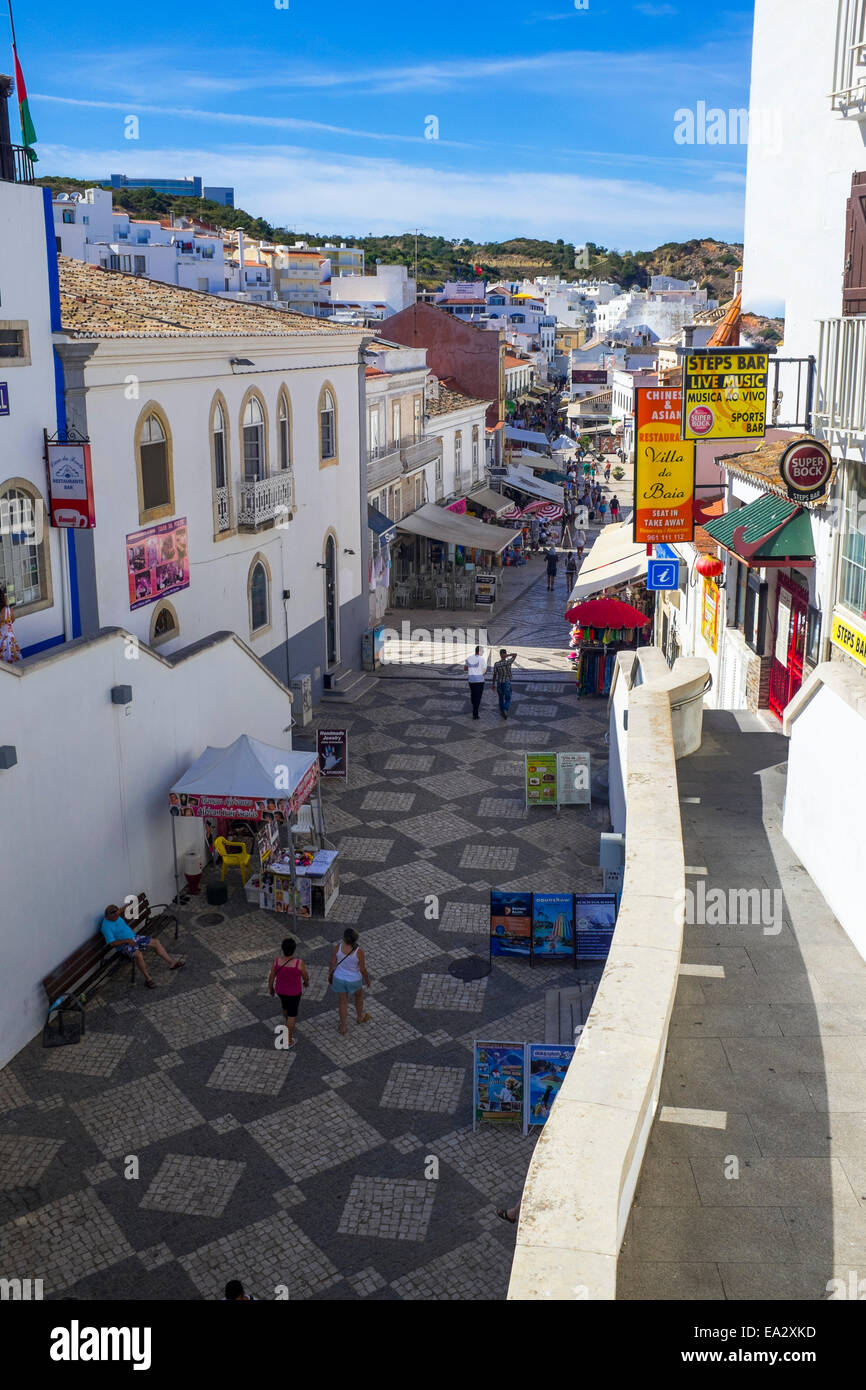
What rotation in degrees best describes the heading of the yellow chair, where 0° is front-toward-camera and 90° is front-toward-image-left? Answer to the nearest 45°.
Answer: approximately 315°

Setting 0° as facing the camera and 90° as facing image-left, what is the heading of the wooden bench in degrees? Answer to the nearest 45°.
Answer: approximately 315°

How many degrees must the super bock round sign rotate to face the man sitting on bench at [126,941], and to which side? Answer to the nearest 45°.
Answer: approximately 90° to its right

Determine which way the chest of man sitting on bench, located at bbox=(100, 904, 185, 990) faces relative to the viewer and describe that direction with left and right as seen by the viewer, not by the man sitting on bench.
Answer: facing the viewer and to the right of the viewer

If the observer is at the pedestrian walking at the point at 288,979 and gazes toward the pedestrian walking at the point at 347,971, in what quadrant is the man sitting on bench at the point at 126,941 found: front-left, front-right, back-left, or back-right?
back-left

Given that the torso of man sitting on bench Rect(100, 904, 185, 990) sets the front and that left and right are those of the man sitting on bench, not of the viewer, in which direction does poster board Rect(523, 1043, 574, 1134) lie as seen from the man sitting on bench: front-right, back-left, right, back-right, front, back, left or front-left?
front

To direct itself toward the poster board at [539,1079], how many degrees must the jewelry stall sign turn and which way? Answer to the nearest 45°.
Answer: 0° — it already faces it

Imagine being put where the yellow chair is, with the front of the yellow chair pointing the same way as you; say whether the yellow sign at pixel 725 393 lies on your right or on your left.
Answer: on your left

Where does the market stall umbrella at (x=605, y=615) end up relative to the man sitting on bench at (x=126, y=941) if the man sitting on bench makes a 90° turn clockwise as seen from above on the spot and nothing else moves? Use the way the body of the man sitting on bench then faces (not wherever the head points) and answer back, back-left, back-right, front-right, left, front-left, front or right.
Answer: back

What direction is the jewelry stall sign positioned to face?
toward the camera

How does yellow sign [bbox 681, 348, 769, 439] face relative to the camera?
toward the camera

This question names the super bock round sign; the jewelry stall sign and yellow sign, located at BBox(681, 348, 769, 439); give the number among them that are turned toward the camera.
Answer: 3

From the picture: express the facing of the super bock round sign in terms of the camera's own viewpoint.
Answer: facing the viewer

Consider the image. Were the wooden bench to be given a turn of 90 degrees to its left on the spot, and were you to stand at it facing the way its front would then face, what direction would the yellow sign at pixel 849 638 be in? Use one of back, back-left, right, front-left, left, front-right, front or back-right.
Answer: front-right
